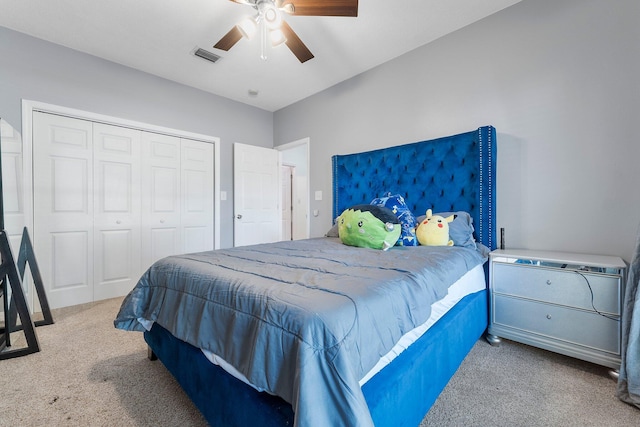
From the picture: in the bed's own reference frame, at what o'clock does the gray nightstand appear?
The gray nightstand is roughly at 7 o'clock from the bed.

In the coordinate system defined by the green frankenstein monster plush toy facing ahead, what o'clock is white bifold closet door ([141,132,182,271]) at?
The white bifold closet door is roughly at 2 o'clock from the green frankenstein monster plush toy.

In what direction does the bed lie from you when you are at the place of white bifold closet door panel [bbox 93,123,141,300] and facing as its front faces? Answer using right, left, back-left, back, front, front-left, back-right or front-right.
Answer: front-right

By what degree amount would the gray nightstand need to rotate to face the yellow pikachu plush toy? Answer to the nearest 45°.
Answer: approximately 45° to its right

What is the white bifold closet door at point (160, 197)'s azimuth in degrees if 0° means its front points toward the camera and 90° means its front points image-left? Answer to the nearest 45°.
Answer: approximately 315°

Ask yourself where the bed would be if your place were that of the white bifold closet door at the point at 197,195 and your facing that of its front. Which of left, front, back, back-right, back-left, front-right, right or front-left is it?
front-right

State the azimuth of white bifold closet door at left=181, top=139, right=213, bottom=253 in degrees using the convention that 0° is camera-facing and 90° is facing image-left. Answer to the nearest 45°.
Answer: approximately 315°

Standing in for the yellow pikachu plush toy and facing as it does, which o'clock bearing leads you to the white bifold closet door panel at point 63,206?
The white bifold closet door panel is roughly at 1 o'clock from the yellow pikachu plush toy.

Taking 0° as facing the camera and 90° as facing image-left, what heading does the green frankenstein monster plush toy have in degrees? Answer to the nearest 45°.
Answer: approximately 45°
